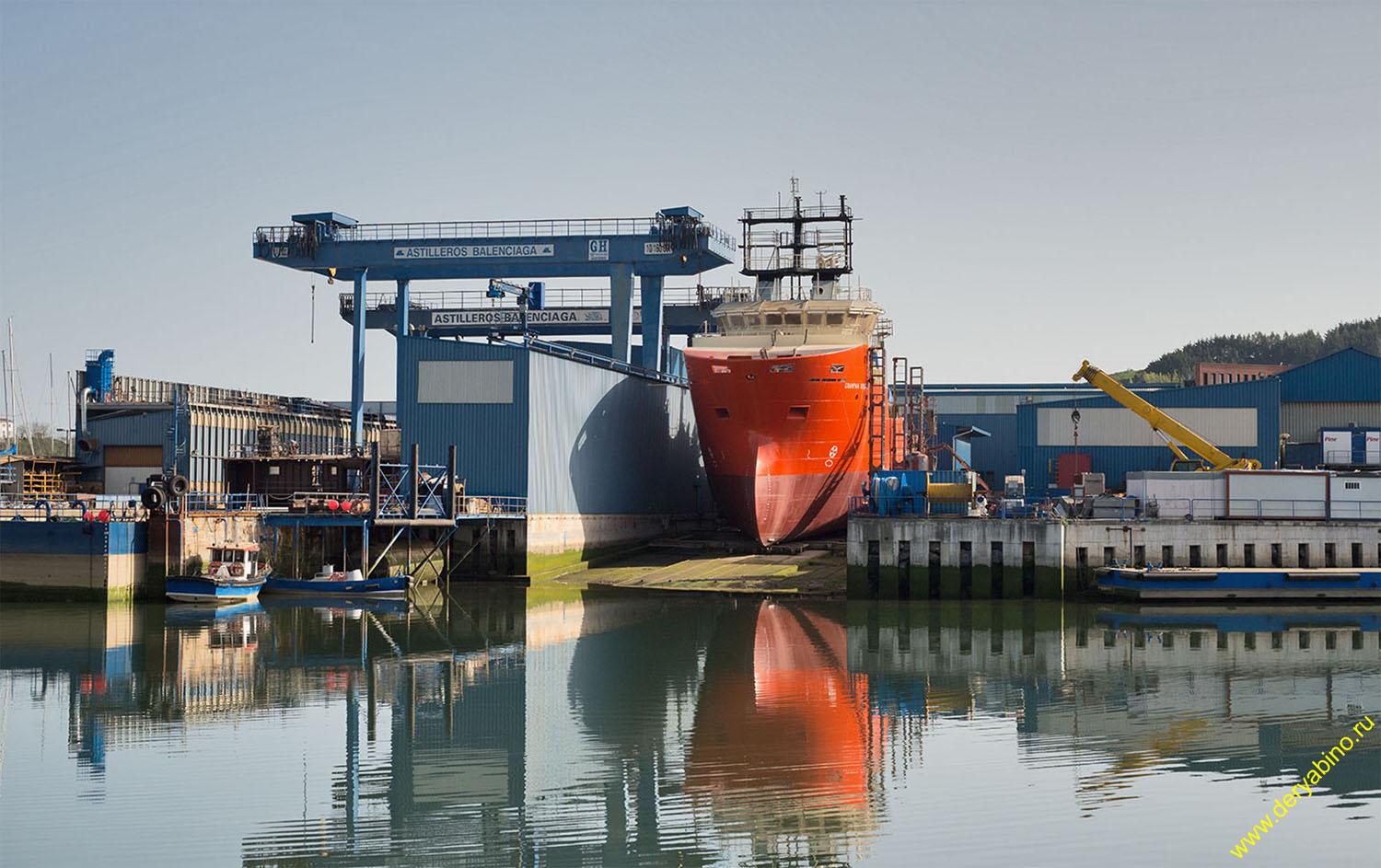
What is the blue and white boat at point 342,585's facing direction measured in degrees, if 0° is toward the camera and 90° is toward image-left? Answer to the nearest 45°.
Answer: approximately 270°

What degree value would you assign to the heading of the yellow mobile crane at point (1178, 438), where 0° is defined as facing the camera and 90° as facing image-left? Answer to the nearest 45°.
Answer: approximately 90°

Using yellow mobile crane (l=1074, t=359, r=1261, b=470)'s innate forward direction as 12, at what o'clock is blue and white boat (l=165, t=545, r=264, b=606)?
The blue and white boat is roughly at 11 o'clock from the yellow mobile crane.

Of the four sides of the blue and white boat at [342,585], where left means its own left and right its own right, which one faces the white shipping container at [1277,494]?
front

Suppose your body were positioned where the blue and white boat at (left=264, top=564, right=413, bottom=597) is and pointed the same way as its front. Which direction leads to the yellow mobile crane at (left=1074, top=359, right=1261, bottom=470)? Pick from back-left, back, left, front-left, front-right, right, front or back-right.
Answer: front

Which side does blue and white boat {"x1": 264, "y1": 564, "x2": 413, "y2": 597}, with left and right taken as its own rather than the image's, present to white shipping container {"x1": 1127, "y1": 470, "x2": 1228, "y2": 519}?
front

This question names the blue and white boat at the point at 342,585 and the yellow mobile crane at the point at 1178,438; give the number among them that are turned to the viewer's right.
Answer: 1
